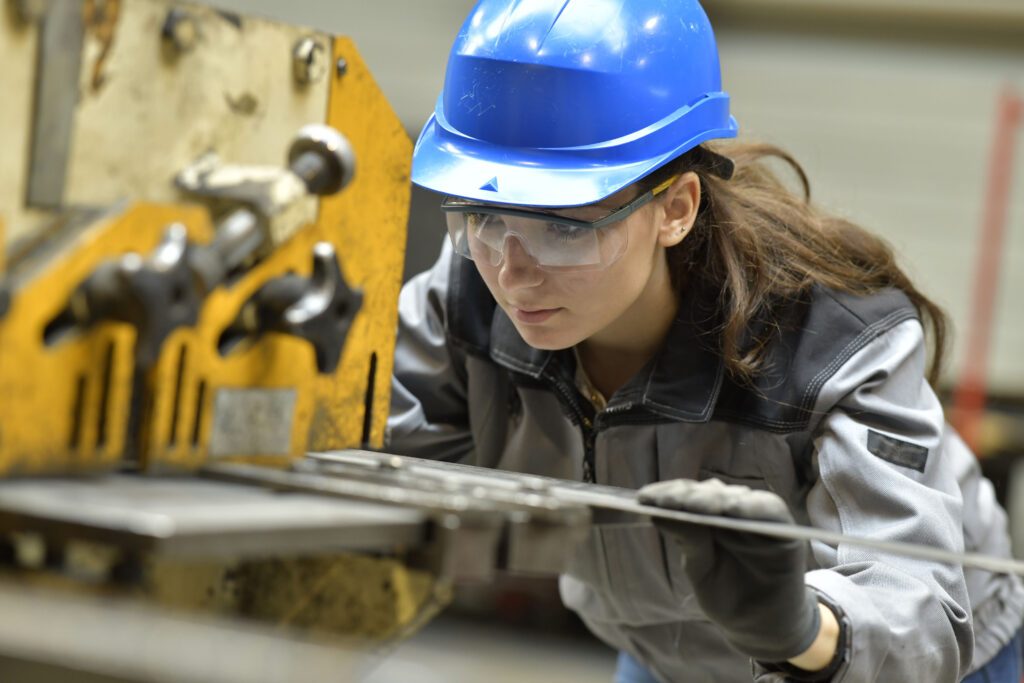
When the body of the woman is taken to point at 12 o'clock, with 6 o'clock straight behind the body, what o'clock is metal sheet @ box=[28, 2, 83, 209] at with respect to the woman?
The metal sheet is roughly at 12 o'clock from the woman.

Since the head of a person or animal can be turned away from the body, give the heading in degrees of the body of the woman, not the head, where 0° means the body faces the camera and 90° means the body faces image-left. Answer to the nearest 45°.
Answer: approximately 45°

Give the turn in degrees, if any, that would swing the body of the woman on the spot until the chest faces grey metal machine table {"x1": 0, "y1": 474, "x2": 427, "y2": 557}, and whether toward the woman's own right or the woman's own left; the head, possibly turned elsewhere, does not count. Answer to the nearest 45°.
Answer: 0° — they already face it
